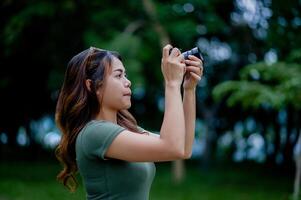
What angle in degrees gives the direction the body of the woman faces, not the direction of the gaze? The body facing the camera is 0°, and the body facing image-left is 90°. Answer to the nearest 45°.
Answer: approximately 270°

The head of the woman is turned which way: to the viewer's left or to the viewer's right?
to the viewer's right
